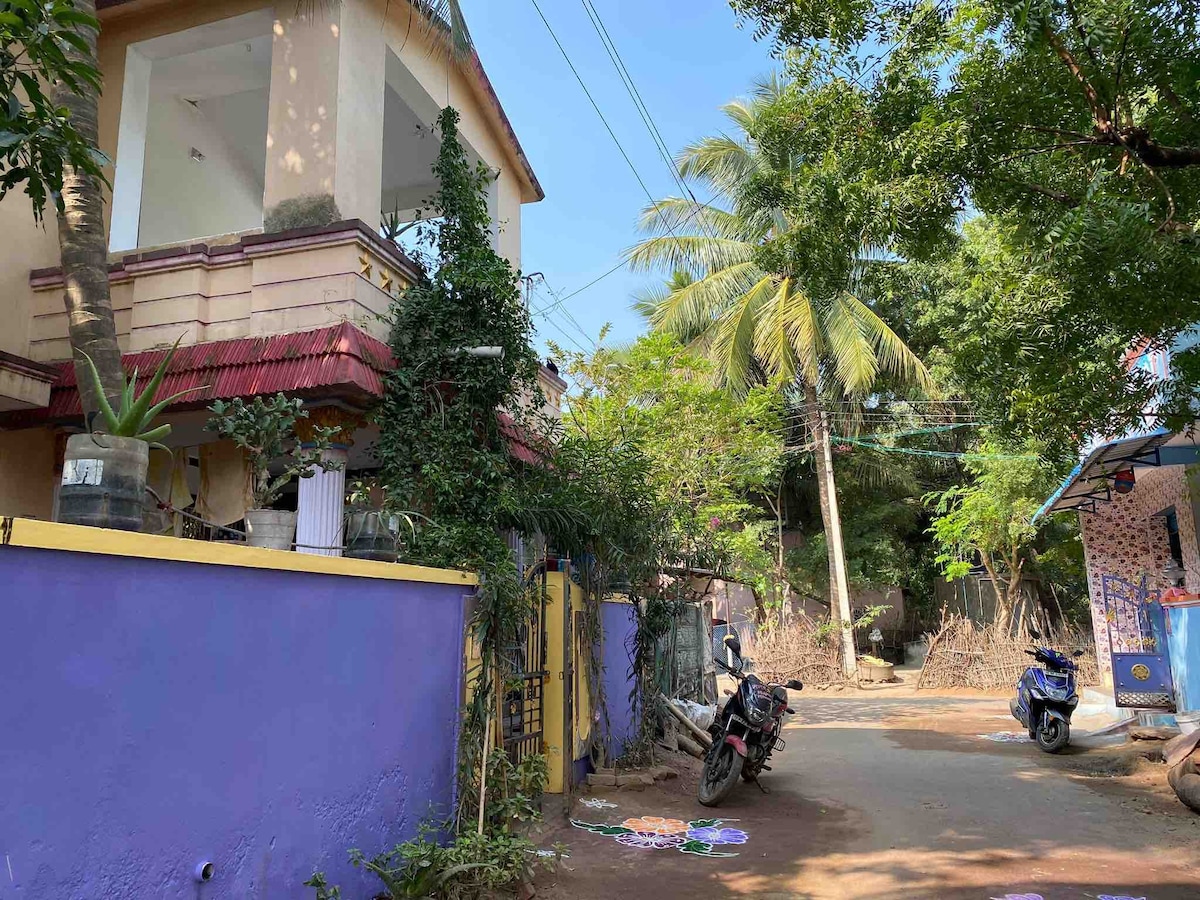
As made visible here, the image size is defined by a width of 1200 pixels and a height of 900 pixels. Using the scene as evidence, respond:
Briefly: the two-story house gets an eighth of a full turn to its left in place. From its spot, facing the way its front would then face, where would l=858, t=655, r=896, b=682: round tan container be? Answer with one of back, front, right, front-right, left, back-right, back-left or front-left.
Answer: front-left

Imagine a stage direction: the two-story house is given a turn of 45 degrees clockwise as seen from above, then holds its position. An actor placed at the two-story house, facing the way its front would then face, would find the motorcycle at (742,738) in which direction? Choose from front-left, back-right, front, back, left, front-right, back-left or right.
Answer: left

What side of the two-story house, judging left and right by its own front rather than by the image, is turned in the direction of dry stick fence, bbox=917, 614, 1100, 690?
left

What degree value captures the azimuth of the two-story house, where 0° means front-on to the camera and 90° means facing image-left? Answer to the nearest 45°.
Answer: approximately 315°

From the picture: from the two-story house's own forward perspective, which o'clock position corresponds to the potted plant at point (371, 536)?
The potted plant is roughly at 1 o'clock from the two-story house.

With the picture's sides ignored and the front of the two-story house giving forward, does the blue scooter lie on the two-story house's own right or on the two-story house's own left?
on the two-story house's own left

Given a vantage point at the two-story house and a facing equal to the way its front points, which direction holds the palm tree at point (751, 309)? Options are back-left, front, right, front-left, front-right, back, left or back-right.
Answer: left

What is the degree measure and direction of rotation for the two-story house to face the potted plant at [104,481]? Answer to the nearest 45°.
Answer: approximately 45° to its right

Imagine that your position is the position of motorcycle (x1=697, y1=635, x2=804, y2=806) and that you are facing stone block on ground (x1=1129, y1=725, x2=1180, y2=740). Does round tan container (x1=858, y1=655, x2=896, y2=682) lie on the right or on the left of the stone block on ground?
left
